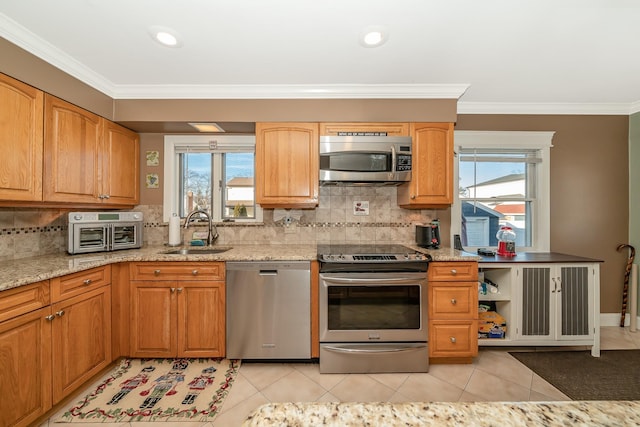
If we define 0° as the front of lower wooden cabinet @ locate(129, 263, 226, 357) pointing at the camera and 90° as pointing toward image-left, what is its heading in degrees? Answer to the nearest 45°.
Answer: approximately 0°

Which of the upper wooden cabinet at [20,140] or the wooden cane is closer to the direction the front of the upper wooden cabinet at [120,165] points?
the wooden cane

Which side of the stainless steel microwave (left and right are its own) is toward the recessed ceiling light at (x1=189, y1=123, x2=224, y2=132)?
right

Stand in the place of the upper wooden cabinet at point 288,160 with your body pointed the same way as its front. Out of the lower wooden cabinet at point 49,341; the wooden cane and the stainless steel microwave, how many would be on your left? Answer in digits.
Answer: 2

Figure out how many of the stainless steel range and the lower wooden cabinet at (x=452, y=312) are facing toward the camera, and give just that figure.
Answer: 2

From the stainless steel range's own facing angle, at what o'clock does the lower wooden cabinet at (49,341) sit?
The lower wooden cabinet is roughly at 2 o'clock from the stainless steel range.

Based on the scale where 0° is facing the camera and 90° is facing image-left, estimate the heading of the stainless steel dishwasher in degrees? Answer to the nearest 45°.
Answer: approximately 0°
